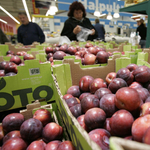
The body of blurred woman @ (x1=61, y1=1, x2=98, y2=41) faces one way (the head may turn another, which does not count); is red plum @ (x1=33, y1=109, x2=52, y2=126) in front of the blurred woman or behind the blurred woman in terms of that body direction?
in front

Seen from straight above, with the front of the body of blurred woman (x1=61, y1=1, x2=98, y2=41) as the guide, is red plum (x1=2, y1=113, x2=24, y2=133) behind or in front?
in front

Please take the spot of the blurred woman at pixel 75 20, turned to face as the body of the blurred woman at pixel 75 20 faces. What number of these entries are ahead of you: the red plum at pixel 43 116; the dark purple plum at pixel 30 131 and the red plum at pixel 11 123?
3

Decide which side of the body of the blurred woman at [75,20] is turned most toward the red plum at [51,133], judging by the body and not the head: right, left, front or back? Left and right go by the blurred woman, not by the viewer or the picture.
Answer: front

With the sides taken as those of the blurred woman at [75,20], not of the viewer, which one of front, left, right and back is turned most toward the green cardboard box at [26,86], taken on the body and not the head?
front

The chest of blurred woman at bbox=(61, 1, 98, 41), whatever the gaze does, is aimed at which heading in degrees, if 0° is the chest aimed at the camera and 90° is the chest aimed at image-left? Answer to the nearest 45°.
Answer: approximately 0°

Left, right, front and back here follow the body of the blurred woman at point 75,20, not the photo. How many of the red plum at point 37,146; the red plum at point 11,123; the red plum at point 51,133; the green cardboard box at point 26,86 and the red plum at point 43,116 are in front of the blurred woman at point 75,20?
5

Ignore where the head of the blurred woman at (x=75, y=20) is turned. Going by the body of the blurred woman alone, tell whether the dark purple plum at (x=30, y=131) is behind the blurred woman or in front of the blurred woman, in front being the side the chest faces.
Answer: in front

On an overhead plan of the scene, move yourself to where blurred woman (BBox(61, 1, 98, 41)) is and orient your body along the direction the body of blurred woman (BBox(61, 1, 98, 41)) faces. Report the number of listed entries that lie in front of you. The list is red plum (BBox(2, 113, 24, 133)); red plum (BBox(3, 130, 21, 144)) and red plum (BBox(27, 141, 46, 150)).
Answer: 3

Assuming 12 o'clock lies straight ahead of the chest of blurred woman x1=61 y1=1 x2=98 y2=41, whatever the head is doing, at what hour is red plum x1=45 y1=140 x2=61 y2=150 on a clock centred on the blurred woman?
The red plum is roughly at 12 o'clock from the blurred woman.
